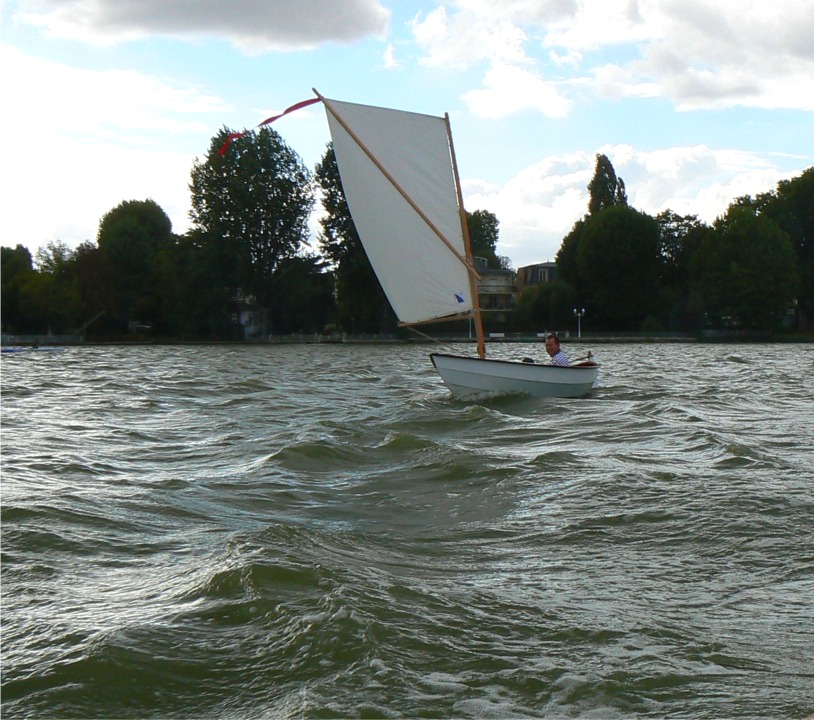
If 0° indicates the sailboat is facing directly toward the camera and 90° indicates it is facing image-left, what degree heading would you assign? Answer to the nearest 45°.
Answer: approximately 90°
